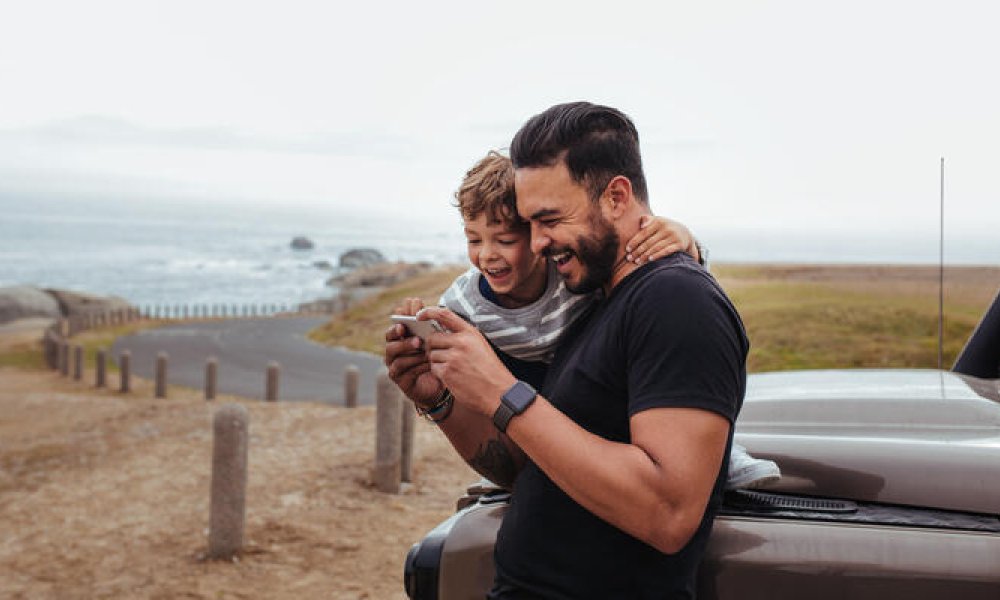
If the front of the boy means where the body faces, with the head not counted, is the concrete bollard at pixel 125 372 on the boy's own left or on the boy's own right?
on the boy's own right

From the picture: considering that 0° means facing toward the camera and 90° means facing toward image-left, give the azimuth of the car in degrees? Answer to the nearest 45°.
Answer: approximately 90°

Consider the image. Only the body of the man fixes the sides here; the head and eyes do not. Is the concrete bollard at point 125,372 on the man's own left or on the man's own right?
on the man's own right

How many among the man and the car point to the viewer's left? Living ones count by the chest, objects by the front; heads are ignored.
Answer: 2

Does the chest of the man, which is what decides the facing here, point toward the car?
no

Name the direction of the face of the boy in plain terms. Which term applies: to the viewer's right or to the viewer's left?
to the viewer's left

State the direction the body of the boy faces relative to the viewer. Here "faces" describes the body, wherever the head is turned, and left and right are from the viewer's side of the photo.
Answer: facing the viewer and to the left of the viewer

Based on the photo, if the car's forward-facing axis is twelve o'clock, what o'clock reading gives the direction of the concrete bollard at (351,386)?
The concrete bollard is roughly at 2 o'clock from the car.

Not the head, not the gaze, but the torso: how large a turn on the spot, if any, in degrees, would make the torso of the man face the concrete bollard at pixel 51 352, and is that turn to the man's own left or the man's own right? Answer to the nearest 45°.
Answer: approximately 45° to the man's own right

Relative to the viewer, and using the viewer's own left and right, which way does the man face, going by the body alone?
facing to the left of the viewer

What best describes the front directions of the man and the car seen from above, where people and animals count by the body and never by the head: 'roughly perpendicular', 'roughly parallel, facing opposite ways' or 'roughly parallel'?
roughly parallel

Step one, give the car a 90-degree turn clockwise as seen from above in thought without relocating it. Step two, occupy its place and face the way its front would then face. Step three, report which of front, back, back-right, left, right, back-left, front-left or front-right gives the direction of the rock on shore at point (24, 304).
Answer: front-left

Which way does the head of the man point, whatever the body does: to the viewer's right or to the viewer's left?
to the viewer's left
